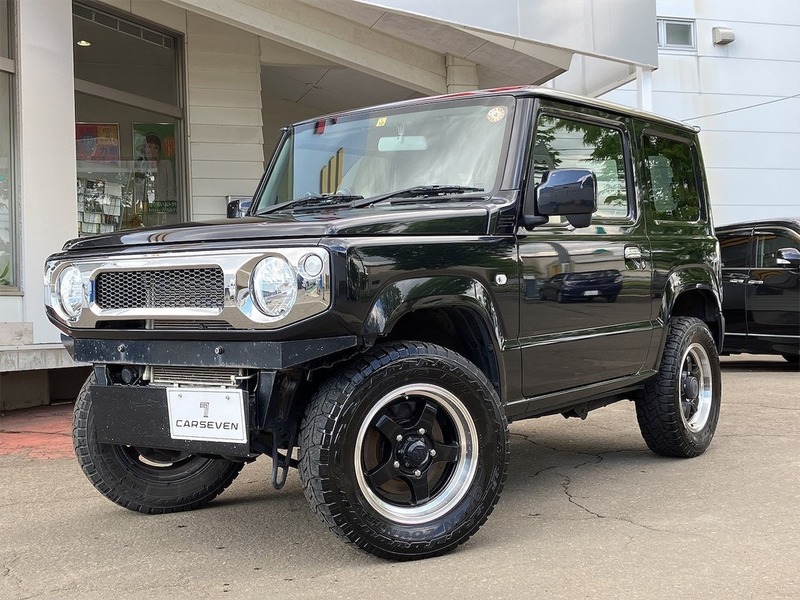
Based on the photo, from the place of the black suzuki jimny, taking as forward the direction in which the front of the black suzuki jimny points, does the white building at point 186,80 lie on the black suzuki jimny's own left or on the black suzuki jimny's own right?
on the black suzuki jimny's own right

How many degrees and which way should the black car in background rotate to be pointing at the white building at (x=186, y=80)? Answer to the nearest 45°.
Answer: approximately 180°

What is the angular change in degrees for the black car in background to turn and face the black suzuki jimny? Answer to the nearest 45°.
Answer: approximately 90° to its right

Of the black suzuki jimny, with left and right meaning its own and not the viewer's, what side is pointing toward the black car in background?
back

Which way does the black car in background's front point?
to the viewer's right

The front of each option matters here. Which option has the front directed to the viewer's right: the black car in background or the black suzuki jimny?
the black car in background

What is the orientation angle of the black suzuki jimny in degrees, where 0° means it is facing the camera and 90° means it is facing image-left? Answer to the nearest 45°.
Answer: approximately 45°

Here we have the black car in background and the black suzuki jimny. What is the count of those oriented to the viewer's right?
1
